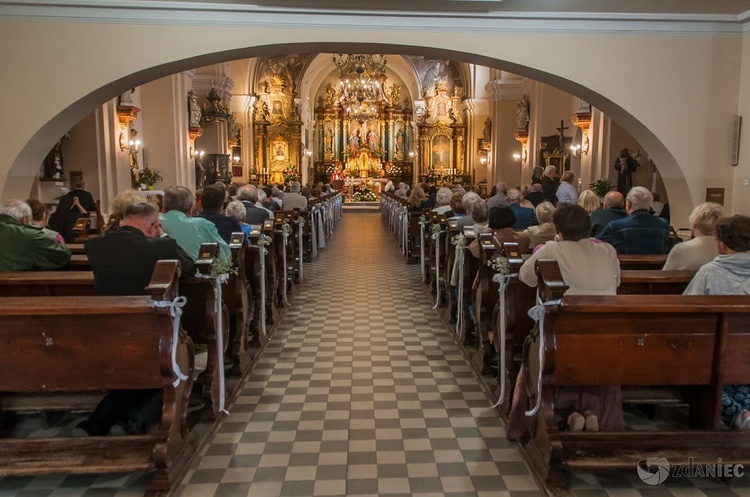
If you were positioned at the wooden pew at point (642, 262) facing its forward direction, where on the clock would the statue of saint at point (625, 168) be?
The statue of saint is roughly at 12 o'clock from the wooden pew.

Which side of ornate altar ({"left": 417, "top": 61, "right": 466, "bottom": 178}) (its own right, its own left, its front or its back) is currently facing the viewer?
front

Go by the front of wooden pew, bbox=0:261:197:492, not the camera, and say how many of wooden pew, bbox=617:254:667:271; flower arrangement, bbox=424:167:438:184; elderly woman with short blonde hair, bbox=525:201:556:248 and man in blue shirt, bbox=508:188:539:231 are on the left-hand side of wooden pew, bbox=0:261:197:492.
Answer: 0

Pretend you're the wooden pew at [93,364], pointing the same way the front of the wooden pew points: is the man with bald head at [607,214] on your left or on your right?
on your right

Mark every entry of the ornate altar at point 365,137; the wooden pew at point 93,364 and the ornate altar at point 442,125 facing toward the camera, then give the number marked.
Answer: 2

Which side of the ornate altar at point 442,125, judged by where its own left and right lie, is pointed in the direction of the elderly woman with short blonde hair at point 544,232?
front

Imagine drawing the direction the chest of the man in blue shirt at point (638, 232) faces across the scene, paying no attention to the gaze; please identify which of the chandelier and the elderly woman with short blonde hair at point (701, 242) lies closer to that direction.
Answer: the chandelier

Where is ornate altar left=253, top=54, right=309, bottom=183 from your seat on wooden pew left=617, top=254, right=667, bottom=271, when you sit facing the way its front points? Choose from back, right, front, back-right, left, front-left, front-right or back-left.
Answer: front-left

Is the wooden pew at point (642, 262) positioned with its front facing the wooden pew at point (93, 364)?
no

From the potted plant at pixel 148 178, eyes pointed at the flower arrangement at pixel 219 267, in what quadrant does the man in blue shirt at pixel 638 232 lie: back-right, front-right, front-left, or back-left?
front-left

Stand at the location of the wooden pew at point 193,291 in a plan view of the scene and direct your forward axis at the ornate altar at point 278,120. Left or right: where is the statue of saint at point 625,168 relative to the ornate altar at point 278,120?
right

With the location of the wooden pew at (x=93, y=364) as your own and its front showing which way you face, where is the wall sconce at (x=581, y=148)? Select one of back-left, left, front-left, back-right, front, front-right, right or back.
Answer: front-right

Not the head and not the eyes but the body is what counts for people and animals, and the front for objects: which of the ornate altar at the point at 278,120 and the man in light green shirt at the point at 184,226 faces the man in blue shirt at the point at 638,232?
the ornate altar

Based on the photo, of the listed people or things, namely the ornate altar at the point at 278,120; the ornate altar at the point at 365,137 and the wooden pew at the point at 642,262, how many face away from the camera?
1

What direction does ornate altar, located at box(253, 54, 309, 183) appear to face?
toward the camera

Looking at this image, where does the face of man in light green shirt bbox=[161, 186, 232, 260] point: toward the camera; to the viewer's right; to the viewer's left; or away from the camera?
away from the camera

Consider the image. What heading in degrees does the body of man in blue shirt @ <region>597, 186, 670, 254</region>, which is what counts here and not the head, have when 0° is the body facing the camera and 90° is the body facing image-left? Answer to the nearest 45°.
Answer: approximately 180°

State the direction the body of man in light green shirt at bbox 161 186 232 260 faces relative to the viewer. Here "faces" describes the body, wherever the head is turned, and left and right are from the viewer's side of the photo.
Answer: facing away from the viewer

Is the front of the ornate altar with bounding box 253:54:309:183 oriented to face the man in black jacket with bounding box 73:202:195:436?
yes

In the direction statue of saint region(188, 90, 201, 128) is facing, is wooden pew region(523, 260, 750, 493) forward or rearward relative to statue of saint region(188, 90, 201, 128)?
forward

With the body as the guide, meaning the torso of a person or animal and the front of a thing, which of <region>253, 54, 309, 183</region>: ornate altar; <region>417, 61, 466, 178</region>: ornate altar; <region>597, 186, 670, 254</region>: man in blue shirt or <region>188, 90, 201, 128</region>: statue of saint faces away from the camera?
the man in blue shirt

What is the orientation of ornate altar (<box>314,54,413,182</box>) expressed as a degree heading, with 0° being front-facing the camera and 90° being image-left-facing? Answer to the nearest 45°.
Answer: approximately 0°

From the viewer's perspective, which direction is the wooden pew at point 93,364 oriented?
away from the camera

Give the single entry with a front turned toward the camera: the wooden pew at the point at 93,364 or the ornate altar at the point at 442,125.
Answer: the ornate altar

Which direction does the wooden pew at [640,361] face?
away from the camera
